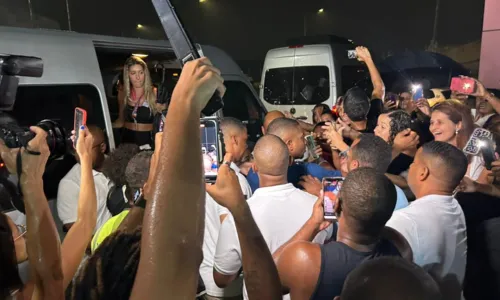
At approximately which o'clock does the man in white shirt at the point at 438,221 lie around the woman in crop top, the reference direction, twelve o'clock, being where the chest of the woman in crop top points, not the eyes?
The man in white shirt is roughly at 11 o'clock from the woman in crop top.

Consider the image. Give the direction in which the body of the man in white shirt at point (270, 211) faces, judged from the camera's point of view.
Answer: away from the camera

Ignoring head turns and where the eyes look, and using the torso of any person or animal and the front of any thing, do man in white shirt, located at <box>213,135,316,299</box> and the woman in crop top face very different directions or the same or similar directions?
very different directions

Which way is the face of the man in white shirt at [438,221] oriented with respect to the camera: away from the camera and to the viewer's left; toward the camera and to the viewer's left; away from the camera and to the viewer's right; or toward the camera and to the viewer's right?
away from the camera and to the viewer's left

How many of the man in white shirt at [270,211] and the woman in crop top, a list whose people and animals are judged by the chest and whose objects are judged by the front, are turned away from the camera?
1

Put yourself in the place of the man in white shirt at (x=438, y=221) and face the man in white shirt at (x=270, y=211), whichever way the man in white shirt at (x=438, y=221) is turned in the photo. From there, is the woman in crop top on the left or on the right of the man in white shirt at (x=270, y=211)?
right

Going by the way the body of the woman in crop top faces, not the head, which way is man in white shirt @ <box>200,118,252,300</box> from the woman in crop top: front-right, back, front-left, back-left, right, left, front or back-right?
front

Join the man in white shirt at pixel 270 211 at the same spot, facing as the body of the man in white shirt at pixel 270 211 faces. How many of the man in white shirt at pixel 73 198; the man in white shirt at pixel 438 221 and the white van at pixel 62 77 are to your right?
1

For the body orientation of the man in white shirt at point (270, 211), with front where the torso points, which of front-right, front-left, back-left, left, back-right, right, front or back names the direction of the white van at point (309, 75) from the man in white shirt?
front

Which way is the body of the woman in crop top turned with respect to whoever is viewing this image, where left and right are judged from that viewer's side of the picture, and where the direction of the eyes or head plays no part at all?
facing the viewer

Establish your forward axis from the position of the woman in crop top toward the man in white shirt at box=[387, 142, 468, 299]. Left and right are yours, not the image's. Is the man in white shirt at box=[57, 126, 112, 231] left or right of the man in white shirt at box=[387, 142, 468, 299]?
right

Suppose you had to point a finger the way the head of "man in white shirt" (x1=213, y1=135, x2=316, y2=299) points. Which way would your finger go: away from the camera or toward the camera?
away from the camera
